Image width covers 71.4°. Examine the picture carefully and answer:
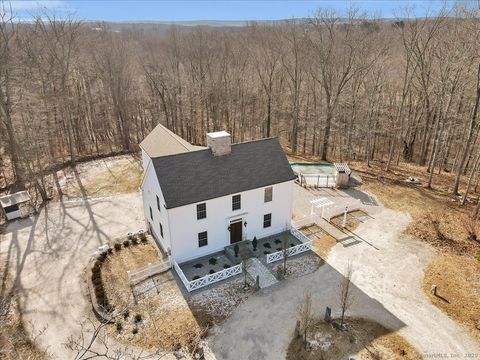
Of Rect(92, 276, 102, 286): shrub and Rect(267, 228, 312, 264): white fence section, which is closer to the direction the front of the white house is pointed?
the white fence section

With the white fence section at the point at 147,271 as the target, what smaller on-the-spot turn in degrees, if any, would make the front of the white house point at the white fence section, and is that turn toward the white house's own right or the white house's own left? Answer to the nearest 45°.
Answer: approximately 90° to the white house's own right

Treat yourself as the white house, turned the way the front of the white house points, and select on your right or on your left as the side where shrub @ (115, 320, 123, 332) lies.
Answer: on your right

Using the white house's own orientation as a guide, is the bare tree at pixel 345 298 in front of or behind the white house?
in front

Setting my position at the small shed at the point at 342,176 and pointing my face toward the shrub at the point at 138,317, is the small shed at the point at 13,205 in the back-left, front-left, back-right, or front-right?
front-right

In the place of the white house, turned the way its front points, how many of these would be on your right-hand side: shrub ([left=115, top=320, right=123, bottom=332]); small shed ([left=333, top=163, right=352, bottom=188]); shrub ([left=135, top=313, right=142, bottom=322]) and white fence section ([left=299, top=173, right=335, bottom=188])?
2

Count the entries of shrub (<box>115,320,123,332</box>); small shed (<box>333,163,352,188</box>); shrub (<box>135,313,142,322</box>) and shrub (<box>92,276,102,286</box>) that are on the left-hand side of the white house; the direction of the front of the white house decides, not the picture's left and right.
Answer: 1

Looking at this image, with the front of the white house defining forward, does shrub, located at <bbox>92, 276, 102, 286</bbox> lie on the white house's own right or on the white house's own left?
on the white house's own right

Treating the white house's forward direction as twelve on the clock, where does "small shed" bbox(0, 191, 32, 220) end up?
The small shed is roughly at 5 o'clock from the white house.

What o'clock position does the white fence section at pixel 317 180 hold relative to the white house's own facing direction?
The white fence section is roughly at 9 o'clock from the white house.

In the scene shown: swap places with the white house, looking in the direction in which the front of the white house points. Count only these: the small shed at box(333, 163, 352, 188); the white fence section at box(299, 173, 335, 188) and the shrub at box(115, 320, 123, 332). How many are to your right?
1

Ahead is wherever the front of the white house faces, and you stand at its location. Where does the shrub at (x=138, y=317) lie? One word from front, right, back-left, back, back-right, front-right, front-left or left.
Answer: right

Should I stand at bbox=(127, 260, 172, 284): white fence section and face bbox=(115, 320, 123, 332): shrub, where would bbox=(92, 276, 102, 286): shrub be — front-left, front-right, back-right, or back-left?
front-right

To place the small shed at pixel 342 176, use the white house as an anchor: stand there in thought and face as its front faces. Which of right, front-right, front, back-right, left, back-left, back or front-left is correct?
left

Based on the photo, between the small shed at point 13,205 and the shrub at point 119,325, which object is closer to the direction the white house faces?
the shrub
